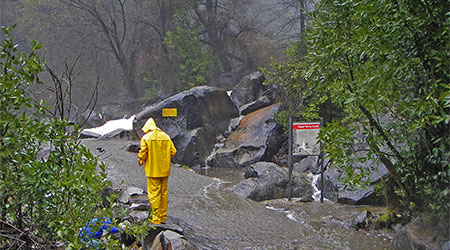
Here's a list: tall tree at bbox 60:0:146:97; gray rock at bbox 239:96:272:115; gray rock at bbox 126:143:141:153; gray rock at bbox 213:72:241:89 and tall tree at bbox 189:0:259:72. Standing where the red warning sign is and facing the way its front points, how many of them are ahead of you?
0

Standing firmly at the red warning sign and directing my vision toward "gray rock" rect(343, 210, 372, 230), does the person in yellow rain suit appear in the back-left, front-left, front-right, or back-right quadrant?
front-right

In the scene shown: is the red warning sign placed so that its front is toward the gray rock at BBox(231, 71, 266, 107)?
no

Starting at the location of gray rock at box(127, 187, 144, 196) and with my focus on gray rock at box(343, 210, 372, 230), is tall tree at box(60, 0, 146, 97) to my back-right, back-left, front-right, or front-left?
back-left

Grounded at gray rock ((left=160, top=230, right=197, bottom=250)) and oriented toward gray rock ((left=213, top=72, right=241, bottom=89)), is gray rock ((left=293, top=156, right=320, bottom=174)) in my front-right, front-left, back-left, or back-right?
front-right

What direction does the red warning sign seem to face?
toward the camera

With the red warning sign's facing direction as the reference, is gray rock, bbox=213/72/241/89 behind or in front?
behind

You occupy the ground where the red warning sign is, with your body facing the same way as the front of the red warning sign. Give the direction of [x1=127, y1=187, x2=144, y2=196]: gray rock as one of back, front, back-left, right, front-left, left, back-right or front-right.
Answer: right

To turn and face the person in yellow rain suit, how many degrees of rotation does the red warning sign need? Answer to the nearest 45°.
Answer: approximately 45° to its right

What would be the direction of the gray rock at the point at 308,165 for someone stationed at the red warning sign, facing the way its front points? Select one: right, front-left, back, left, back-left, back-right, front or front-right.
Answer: back

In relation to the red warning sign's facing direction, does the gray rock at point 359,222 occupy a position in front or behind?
in front

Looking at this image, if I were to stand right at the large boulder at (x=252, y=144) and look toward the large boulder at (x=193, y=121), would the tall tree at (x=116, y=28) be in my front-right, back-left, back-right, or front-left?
front-right

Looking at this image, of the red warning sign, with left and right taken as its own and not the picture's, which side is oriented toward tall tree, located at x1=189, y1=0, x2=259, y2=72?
back

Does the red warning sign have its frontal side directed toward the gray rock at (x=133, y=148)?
no

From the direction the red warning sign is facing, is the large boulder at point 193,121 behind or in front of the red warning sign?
behind

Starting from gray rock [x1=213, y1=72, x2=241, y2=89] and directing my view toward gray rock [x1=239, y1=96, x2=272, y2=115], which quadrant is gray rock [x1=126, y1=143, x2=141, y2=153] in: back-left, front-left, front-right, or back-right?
front-right
